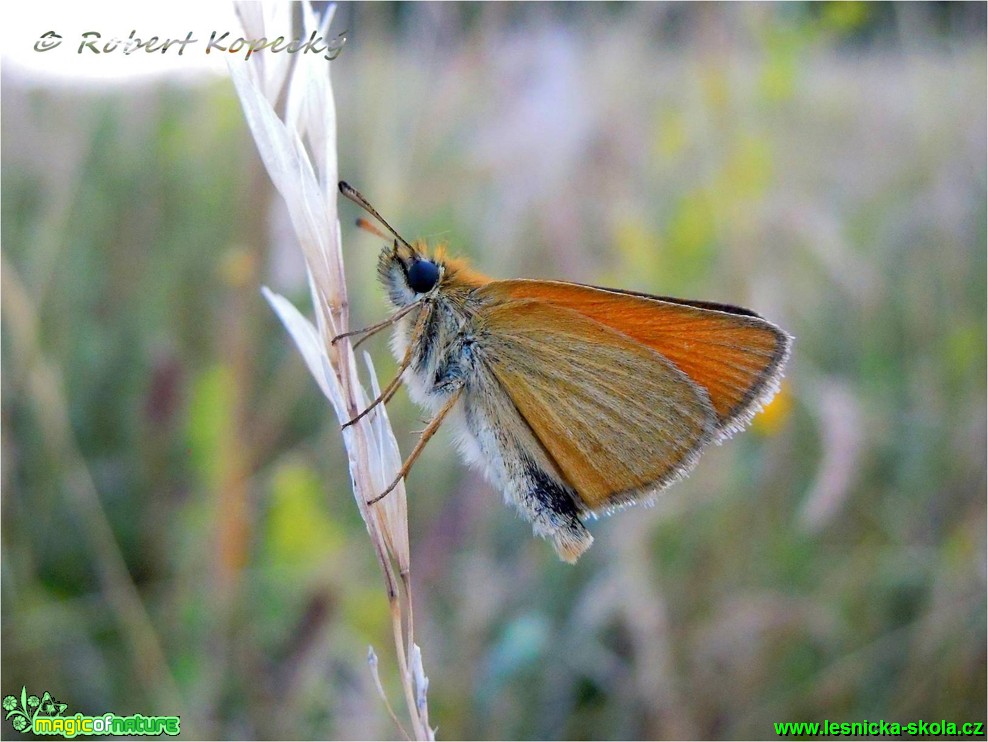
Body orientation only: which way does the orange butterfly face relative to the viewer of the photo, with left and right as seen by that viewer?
facing to the left of the viewer
